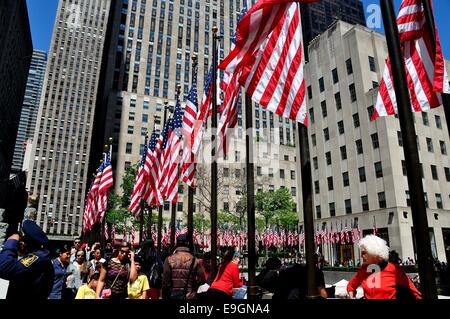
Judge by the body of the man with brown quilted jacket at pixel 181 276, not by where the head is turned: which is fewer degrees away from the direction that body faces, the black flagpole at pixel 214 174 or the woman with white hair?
the black flagpole

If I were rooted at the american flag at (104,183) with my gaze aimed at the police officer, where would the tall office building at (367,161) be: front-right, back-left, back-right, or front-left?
back-left

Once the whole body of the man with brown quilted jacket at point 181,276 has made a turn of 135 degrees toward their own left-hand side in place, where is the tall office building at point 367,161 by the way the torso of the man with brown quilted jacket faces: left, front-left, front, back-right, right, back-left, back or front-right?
back

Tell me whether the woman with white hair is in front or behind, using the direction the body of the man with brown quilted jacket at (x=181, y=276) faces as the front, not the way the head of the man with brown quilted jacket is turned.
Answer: behind

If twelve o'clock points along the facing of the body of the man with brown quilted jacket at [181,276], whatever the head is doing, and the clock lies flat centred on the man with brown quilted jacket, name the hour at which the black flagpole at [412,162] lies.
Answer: The black flagpole is roughly at 4 o'clock from the man with brown quilted jacket.

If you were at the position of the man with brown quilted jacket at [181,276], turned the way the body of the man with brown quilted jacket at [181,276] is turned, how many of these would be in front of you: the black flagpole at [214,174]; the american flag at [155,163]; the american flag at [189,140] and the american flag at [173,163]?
4

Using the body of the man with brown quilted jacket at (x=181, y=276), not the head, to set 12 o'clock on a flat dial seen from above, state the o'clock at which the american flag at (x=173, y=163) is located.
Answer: The american flag is roughly at 12 o'clock from the man with brown quilted jacket.

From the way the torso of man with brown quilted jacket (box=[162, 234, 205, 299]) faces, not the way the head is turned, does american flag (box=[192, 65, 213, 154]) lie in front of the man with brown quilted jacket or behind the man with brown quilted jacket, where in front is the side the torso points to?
in front

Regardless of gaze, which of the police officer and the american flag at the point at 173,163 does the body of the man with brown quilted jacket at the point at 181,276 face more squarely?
the american flag

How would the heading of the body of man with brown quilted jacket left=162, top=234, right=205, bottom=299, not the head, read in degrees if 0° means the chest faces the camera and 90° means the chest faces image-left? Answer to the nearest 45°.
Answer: approximately 180°

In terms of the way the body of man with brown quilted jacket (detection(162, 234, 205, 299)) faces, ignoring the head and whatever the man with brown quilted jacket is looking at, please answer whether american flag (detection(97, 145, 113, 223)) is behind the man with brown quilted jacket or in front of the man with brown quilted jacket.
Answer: in front

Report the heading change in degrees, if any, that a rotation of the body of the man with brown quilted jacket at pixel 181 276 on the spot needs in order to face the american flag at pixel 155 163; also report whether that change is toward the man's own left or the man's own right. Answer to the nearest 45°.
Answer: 0° — they already face it

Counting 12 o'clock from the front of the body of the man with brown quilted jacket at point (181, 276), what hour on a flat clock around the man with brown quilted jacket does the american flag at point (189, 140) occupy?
The american flag is roughly at 12 o'clock from the man with brown quilted jacket.

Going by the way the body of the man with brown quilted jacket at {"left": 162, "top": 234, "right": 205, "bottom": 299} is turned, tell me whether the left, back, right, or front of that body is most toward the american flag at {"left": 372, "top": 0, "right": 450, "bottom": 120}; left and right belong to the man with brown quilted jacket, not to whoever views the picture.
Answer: right
